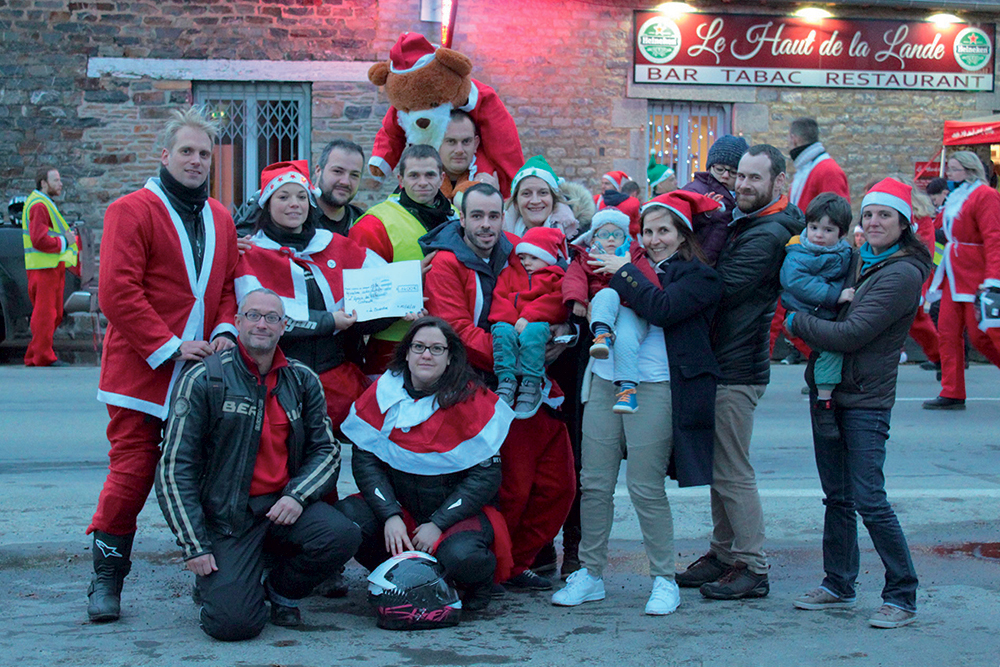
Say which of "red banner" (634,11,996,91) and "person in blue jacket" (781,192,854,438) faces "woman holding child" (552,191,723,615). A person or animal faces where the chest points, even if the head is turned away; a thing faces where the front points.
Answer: the red banner

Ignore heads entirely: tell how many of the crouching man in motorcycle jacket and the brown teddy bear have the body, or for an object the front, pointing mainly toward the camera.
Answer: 2

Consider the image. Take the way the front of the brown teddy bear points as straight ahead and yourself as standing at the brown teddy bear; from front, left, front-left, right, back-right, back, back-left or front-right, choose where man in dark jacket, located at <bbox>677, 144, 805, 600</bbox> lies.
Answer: front-left

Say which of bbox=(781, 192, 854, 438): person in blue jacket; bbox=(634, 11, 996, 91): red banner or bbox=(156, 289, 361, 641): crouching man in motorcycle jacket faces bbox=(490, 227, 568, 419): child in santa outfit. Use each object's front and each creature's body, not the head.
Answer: the red banner

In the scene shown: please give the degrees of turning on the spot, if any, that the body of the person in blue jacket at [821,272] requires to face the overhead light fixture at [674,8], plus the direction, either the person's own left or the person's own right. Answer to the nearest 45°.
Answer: approximately 135° to the person's own left

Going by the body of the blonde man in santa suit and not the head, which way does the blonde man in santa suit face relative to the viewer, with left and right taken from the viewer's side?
facing the viewer and to the right of the viewer

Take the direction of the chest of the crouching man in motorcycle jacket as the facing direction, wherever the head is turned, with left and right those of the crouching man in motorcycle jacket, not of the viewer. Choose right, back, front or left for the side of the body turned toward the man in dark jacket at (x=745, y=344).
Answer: left

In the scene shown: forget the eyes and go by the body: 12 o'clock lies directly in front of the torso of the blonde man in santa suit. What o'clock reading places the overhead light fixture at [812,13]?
The overhead light fixture is roughly at 9 o'clock from the blonde man in santa suit.

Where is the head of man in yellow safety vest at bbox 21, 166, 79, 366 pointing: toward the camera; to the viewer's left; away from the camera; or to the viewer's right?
to the viewer's right

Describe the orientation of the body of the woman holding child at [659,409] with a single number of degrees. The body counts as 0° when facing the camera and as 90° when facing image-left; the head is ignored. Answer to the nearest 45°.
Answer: approximately 45°
